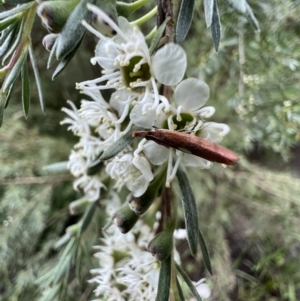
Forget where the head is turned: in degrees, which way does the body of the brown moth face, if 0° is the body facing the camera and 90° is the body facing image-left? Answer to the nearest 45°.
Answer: approximately 90°
